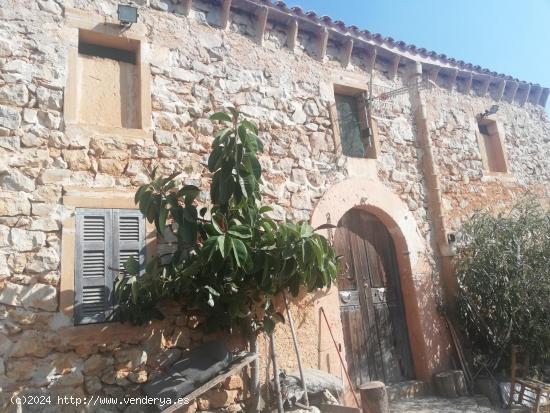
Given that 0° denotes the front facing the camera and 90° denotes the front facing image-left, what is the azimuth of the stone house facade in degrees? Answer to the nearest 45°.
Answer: approximately 315°

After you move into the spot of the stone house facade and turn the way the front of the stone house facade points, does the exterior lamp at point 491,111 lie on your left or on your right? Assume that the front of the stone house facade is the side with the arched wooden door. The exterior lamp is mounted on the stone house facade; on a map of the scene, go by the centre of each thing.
on your left

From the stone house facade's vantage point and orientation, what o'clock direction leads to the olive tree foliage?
The olive tree foliage is roughly at 10 o'clock from the stone house facade.
